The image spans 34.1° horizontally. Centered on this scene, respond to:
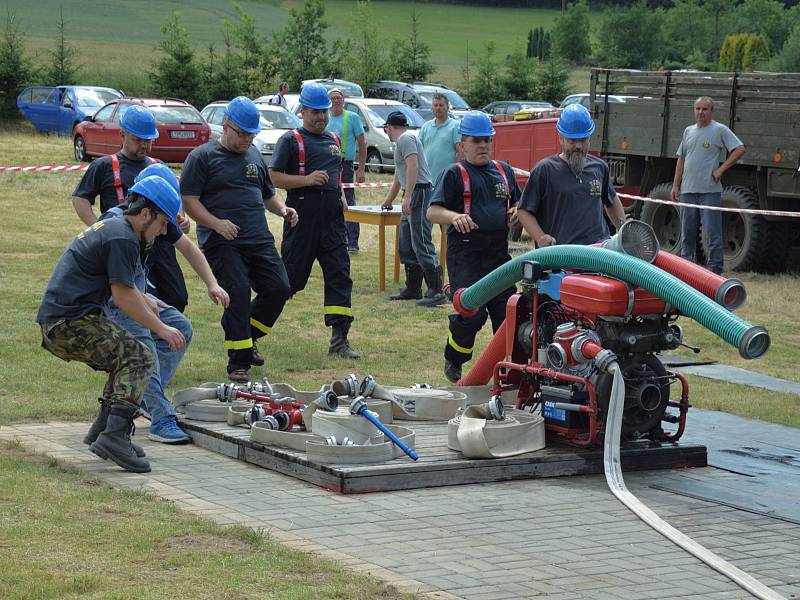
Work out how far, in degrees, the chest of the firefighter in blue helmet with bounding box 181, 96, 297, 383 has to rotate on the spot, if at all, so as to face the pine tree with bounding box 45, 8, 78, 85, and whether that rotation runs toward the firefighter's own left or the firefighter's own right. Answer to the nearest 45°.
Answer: approximately 135° to the firefighter's own left

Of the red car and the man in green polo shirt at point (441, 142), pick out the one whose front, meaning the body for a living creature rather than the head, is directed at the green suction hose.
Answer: the man in green polo shirt

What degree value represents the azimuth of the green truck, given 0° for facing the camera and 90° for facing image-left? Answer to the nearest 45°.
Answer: approximately 315°

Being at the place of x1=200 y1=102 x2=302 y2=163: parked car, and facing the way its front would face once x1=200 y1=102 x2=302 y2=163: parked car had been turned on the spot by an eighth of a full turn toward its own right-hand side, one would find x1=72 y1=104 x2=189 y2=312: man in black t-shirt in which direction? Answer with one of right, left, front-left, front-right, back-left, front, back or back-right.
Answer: front

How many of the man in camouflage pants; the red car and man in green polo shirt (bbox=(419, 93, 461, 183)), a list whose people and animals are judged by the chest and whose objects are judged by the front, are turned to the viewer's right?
1

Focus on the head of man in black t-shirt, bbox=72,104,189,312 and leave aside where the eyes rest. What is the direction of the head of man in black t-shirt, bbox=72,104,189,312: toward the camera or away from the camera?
toward the camera

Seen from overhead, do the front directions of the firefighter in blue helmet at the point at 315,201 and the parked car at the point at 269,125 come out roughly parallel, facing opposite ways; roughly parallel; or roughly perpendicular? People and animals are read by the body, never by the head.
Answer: roughly parallel

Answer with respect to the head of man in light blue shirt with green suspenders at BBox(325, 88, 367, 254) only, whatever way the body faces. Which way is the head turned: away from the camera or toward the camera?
toward the camera

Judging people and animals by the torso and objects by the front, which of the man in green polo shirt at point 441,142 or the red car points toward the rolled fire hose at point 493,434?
the man in green polo shirt

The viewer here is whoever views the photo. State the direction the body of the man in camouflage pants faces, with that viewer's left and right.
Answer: facing to the right of the viewer

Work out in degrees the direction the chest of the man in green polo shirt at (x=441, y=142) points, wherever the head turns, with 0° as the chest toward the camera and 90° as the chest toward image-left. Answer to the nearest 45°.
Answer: approximately 0°

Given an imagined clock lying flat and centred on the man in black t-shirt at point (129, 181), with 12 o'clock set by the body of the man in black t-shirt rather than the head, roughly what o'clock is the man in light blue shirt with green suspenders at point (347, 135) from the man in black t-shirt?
The man in light blue shirt with green suspenders is roughly at 8 o'clock from the man in black t-shirt.

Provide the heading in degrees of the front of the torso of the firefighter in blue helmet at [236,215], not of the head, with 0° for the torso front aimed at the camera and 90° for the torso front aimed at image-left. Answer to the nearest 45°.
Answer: approximately 315°

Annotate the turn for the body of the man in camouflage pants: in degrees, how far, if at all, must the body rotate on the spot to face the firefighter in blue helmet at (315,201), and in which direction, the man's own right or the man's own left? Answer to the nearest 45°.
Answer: approximately 45° to the man's own left

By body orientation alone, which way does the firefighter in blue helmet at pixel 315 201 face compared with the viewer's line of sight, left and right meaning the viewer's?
facing the viewer and to the right of the viewer

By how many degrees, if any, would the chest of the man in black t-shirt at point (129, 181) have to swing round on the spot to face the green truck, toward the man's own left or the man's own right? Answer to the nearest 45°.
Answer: approximately 90° to the man's own left
